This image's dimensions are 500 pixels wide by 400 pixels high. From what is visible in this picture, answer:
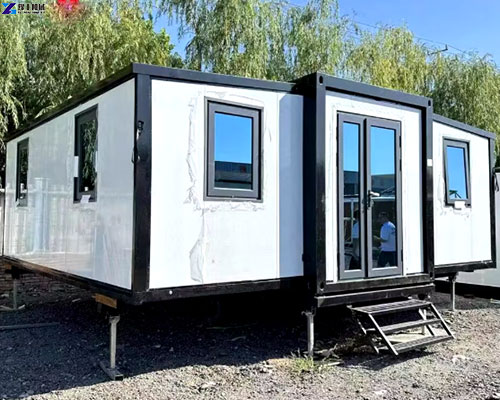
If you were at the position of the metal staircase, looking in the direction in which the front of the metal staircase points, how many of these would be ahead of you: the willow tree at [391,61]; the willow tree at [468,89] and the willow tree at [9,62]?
0

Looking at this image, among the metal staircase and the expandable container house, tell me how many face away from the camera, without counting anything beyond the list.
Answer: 0

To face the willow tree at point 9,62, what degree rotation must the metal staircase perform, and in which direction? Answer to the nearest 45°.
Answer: approximately 135° to its right

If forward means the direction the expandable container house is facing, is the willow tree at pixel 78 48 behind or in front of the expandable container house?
behind

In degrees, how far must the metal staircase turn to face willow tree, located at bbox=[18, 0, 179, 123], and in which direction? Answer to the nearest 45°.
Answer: approximately 135° to its right

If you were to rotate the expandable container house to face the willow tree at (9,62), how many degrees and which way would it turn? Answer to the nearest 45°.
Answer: approximately 180°

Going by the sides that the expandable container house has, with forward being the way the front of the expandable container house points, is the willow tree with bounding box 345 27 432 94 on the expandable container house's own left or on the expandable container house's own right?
on the expandable container house's own left

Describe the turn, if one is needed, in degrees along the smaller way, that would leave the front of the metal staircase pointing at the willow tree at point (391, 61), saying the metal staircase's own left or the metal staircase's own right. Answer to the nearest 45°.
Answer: approximately 135° to the metal staircase's own left

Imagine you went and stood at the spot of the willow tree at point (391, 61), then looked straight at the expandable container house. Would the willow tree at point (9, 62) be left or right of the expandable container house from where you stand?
right

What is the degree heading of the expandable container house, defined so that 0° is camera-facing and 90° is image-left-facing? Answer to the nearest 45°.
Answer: approximately 315°

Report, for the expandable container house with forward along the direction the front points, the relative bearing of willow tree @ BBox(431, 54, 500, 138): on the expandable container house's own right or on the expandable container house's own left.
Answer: on the expandable container house's own left

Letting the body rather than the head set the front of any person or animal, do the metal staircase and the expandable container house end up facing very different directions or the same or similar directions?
same or similar directions

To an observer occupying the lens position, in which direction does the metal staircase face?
facing the viewer and to the right of the viewer
